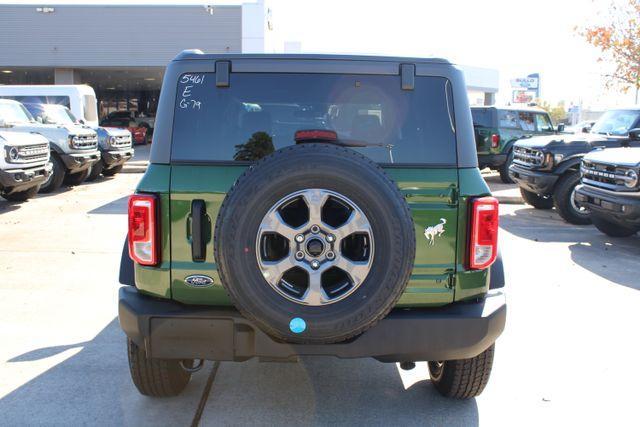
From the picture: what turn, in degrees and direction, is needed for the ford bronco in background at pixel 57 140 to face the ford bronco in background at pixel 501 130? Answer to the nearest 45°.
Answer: approximately 45° to its left

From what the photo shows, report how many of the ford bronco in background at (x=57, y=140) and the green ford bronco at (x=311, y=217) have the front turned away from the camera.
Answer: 1

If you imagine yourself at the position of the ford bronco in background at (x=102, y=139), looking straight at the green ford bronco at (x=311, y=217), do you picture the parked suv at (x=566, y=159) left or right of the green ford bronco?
left

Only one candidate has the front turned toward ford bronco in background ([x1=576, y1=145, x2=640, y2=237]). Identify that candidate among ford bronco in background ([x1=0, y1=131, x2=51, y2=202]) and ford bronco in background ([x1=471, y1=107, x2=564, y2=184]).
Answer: ford bronco in background ([x1=0, y1=131, x2=51, y2=202])

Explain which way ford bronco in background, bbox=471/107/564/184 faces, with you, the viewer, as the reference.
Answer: facing away from the viewer and to the right of the viewer

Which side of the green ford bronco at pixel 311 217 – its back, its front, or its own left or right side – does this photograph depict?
back

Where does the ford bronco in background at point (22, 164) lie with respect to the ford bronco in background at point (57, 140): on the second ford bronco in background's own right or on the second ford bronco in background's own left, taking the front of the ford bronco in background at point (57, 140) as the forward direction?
on the second ford bronco in background's own right
